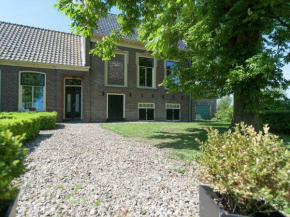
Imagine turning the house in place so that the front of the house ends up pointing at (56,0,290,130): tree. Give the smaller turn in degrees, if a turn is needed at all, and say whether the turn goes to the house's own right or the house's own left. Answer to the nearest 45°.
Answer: approximately 45° to the house's own left

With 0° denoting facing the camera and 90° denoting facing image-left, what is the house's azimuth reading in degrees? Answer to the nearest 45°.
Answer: approximately 0°

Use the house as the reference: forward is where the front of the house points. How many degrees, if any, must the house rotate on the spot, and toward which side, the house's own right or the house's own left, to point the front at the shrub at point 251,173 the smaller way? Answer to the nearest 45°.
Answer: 0° — it already faces it

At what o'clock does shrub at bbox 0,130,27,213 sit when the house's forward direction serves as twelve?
The shrub is roughly at 12 o'clock from the house.

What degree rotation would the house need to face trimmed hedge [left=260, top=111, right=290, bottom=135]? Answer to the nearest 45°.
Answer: approximately 45° to its left

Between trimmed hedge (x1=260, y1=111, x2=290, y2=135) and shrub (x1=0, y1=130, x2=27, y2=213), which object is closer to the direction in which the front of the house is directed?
the shrub

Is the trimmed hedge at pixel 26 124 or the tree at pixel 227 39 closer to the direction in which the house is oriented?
the trimmed hedge
